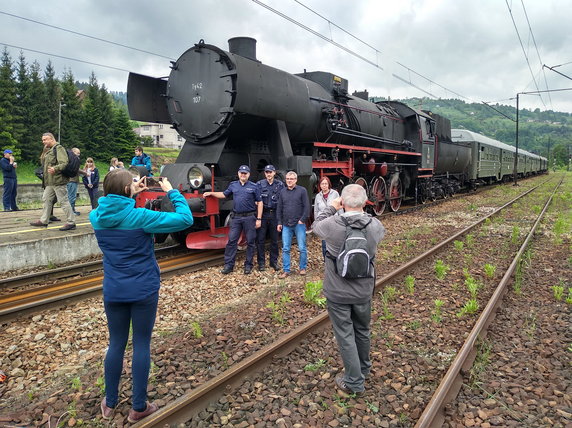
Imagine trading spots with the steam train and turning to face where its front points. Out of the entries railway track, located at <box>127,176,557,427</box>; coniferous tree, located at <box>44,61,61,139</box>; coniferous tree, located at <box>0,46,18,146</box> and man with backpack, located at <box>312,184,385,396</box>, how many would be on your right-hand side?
2

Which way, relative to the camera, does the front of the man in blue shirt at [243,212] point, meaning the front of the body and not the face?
toward the camera

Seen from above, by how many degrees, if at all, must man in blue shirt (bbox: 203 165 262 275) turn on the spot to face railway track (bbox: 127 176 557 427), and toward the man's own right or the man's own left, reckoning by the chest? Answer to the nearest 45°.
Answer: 0° — they already face it

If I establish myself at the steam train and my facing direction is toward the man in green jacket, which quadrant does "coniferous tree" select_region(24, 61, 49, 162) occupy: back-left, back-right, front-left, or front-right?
front-right

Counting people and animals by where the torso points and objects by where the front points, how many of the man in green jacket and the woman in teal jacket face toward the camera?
0

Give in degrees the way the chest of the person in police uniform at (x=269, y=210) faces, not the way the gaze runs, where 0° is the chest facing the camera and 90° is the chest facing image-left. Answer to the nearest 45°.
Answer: approximately 0°

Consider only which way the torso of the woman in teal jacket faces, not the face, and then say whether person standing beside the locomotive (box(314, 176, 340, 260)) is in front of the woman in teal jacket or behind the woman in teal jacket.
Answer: in front

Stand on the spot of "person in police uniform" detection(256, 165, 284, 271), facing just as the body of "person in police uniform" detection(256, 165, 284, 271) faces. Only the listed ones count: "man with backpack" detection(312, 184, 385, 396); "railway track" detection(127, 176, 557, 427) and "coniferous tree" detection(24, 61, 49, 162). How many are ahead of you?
2

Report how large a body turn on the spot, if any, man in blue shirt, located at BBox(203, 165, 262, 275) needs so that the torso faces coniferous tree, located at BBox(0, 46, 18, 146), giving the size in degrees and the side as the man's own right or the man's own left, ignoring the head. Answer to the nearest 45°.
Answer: approximately 135° to the man's own right

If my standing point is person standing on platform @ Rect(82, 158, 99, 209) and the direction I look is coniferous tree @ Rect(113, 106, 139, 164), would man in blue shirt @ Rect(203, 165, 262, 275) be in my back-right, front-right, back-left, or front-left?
back-right

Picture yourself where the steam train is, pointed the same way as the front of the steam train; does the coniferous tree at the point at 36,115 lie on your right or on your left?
on your right

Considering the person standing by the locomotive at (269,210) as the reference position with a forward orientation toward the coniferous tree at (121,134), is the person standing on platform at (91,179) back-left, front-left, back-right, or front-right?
front-left

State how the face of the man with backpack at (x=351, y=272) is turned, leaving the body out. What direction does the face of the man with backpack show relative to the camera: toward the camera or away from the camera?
away from the camera

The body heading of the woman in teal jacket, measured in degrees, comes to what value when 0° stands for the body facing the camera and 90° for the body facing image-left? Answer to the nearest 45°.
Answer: approximately 225°

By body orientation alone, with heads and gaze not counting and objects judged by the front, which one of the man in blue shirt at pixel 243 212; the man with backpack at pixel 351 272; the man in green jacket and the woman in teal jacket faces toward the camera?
the man in blue shirt

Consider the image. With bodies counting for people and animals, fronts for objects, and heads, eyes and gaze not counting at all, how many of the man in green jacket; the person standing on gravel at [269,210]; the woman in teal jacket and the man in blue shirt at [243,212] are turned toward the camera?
2
